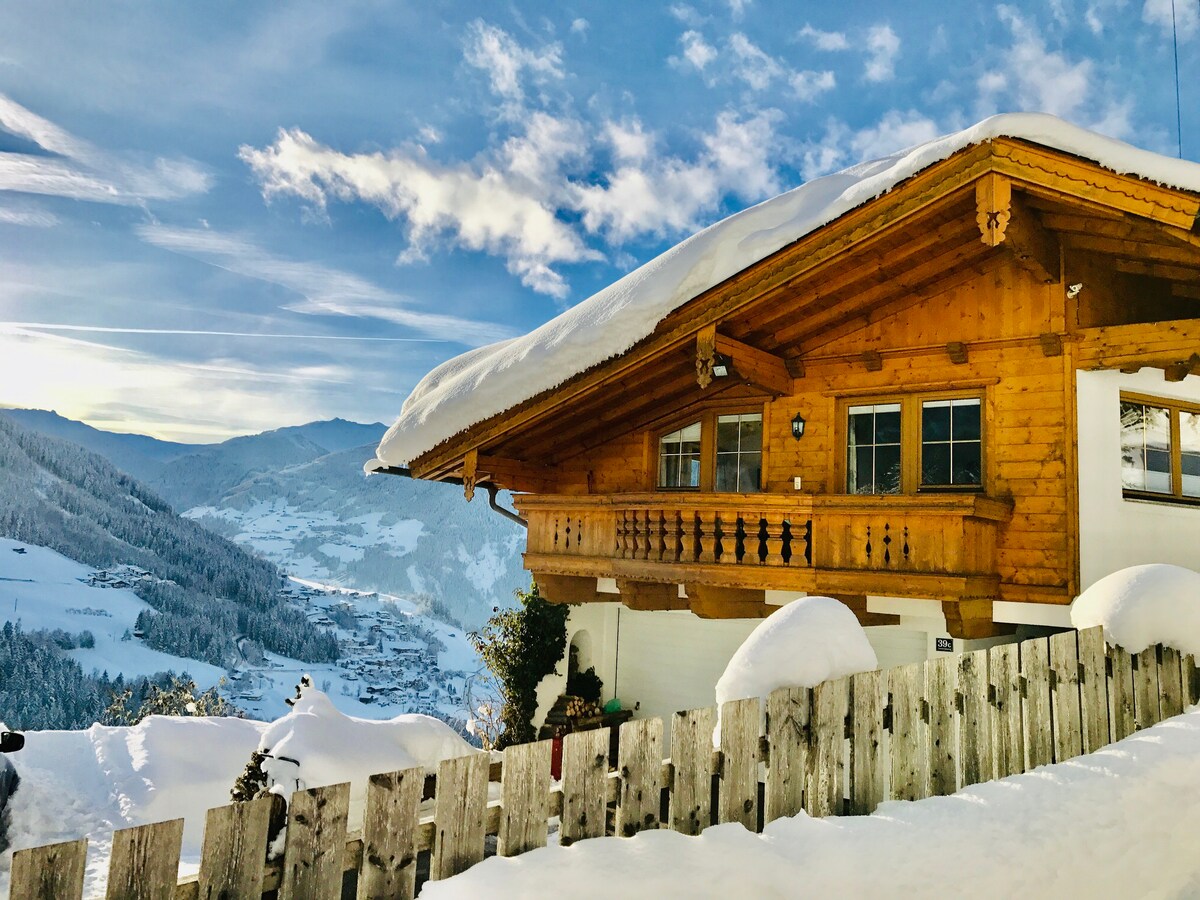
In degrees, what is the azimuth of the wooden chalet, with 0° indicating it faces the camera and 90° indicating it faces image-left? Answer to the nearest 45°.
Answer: approximately 45°

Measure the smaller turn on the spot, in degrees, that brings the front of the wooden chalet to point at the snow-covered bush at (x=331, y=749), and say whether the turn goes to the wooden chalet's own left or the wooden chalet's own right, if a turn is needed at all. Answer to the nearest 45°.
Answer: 0° — it already faces it

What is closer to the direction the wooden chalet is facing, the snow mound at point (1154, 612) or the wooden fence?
the wooden fence

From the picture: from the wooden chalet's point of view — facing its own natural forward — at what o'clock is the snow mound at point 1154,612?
The snow mound is roughly at 10 o'clock from the wooden chalet.

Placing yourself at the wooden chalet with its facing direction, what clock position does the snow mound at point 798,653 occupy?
The snow mound is roughly at 11 o'clock from the wooden chalet.
